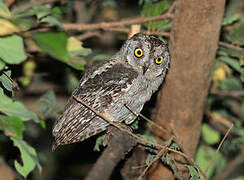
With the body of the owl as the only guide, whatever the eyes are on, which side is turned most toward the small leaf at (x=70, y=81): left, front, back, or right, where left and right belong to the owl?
left

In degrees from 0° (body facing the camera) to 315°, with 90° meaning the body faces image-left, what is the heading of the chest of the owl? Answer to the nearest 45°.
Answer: approximately 270°

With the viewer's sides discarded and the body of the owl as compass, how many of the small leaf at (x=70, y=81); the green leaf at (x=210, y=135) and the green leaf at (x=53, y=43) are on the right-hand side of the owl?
1
